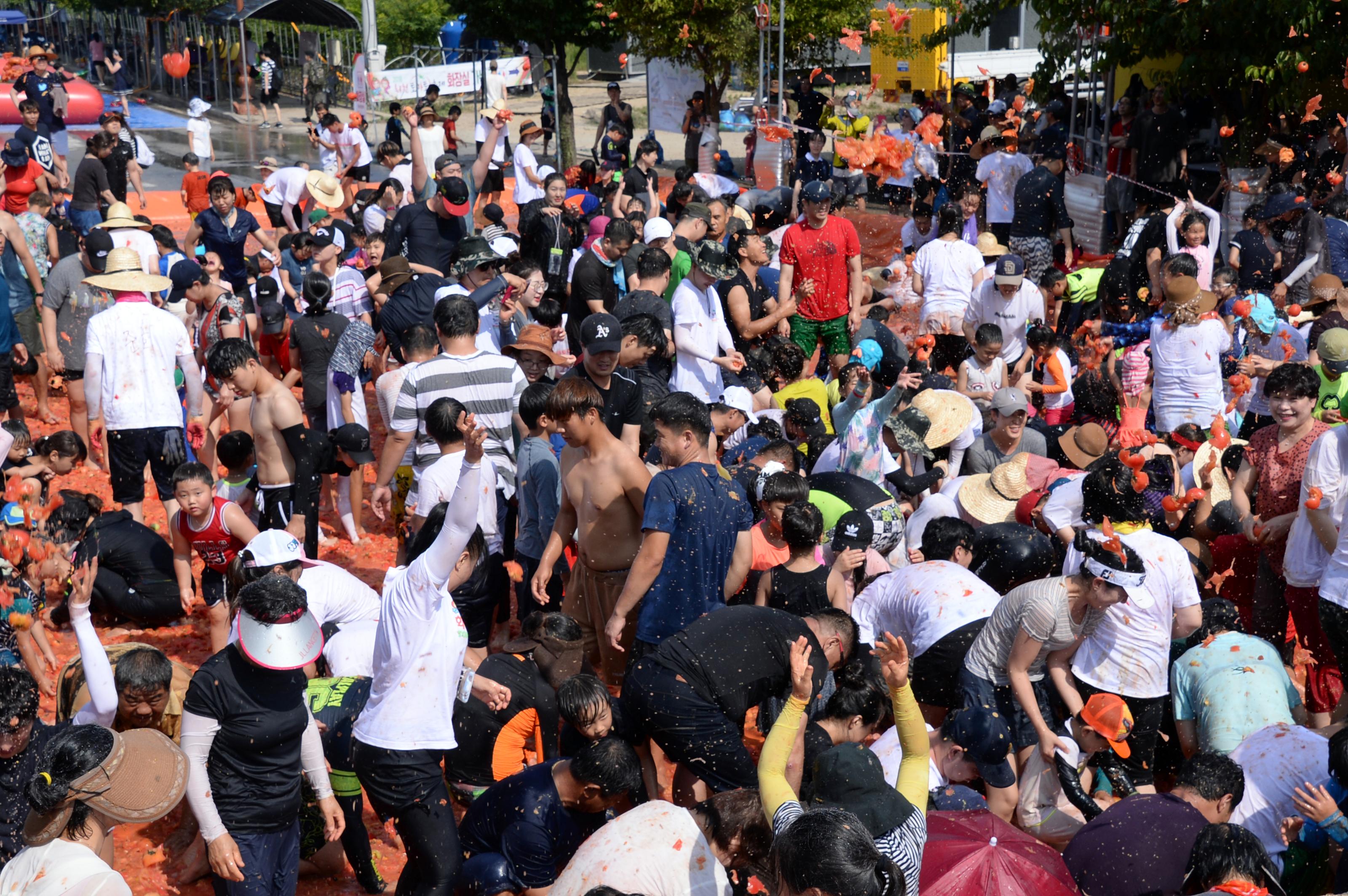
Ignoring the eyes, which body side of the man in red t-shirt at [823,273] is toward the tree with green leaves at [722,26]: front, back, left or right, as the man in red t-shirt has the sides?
back

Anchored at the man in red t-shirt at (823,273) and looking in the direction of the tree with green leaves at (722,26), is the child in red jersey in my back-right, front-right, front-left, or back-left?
back-left

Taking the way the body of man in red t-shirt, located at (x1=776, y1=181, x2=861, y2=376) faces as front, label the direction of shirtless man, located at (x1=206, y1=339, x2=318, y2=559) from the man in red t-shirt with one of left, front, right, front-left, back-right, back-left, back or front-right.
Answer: front-right

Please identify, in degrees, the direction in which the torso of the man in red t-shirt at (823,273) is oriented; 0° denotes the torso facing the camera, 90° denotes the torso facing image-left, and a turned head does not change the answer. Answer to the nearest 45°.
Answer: approximately 0°

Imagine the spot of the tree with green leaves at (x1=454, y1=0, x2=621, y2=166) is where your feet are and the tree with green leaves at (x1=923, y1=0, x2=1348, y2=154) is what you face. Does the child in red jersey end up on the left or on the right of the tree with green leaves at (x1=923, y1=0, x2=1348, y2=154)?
right

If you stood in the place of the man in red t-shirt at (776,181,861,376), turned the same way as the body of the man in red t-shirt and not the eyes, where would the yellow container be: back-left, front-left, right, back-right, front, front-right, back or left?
back

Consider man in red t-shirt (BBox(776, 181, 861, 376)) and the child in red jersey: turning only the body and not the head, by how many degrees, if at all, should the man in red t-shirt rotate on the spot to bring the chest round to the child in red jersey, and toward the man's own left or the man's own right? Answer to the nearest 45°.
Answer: approximately 45° to the man's own right

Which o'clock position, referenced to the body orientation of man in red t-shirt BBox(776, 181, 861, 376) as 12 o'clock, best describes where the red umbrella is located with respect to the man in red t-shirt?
The red umbrella is roughly at 12 o'clock from the man in red t-shirt.

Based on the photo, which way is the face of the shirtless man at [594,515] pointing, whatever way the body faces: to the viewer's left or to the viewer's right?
to the viewer's left

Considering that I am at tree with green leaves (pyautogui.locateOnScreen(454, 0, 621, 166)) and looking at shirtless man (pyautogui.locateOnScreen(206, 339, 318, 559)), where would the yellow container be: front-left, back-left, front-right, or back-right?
back-left

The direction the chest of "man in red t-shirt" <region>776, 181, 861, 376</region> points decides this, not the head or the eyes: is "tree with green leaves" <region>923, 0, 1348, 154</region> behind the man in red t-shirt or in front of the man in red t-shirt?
behind
